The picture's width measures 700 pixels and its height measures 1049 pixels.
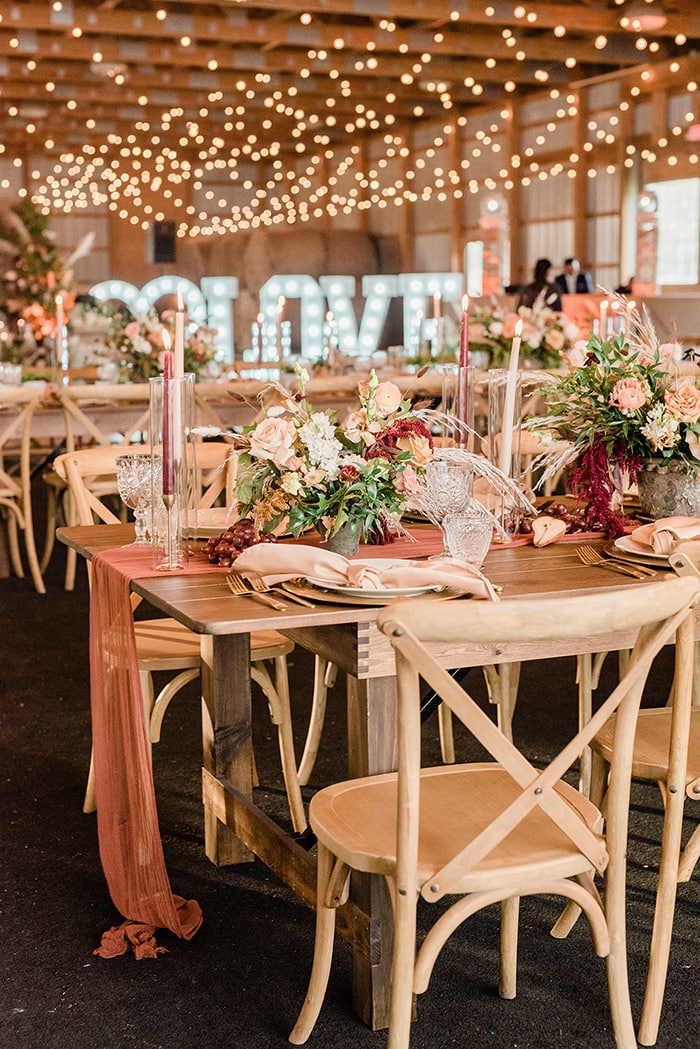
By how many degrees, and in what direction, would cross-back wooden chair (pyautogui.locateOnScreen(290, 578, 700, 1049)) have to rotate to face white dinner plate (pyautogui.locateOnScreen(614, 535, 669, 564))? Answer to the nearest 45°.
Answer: approximately 45° to its right

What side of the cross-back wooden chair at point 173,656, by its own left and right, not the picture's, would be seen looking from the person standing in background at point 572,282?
back

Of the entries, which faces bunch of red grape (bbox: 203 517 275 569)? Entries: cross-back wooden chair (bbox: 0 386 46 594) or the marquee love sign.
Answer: the marquee love sign

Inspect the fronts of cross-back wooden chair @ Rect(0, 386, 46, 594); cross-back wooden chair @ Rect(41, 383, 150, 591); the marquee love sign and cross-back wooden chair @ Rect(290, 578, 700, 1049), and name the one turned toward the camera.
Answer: the marquee love sign

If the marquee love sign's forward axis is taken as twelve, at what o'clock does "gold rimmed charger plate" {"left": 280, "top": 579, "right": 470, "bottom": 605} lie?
The gold rimmed charger plate is roughly at 12 o'clock from the marquee love sign.

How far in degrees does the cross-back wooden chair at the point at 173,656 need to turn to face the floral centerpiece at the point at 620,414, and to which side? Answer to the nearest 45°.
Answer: approximately 45° to its left

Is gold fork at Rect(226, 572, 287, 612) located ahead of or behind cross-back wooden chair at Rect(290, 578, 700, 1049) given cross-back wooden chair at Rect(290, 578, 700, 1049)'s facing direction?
ahead
